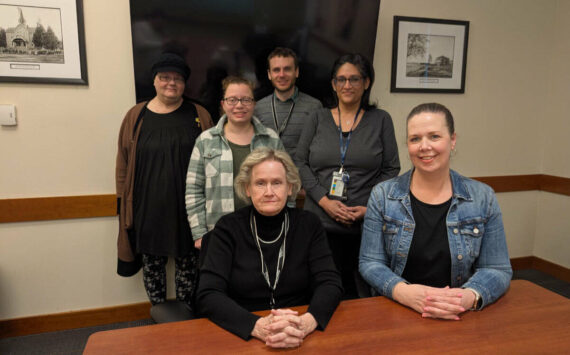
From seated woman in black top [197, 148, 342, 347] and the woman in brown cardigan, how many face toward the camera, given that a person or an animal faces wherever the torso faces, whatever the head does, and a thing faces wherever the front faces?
2

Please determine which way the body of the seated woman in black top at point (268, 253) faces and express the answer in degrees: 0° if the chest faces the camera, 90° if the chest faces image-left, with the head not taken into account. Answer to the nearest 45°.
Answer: approximately 0°

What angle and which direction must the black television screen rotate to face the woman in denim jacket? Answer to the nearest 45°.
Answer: approximately 45° to its left

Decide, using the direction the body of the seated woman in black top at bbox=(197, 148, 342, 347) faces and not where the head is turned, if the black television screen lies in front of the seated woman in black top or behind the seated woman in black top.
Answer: behind

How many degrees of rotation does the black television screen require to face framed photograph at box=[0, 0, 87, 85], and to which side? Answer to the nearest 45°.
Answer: approximately 90° to its right

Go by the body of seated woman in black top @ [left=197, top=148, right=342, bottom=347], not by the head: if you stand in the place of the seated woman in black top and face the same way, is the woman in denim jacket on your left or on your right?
on your left

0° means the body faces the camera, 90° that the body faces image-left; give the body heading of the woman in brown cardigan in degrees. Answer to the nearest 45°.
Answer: approximately 0°
